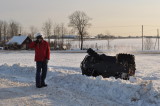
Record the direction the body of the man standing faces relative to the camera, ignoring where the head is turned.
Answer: toward the camera

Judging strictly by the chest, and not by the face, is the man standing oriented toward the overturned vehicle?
no
